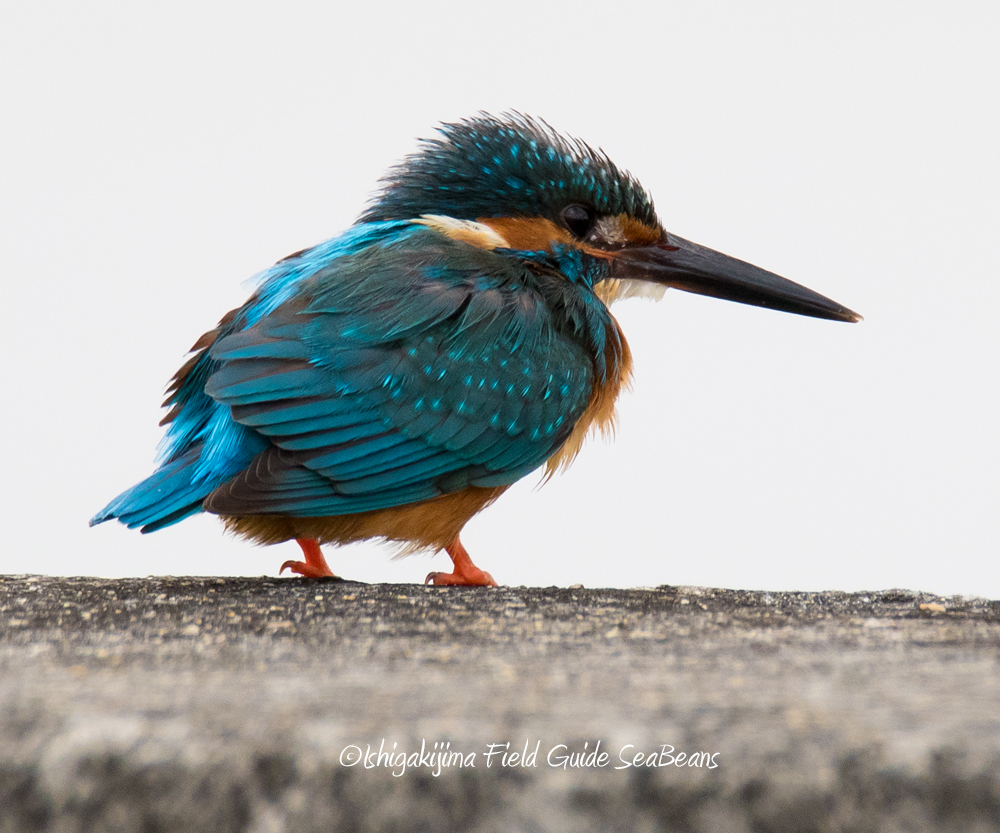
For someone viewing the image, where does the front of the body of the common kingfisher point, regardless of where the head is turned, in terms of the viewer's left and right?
facing to the right of the viewer
